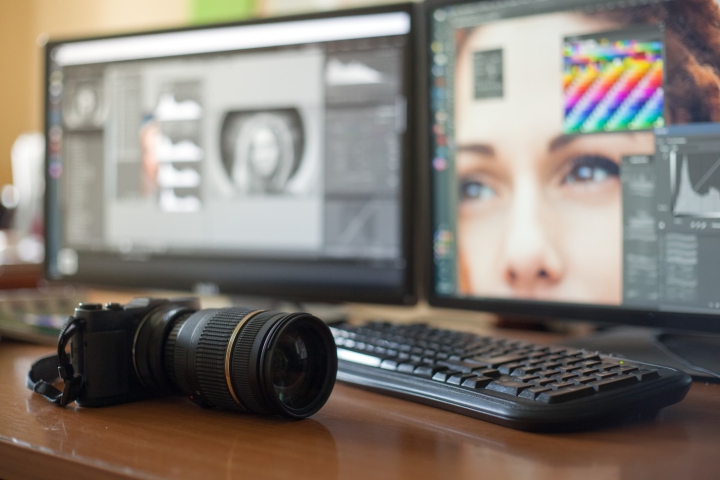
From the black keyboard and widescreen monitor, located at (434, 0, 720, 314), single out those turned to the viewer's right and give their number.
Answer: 0

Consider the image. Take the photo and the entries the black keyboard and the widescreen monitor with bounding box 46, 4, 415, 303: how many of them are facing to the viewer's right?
0

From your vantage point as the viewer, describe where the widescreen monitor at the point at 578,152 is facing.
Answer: facing the viewer and to the left of the viewer

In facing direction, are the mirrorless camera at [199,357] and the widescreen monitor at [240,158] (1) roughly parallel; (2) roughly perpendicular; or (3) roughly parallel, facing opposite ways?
roughly perpendicular

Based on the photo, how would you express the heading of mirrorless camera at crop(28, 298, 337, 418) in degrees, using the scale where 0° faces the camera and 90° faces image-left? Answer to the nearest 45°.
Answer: approximately 315°

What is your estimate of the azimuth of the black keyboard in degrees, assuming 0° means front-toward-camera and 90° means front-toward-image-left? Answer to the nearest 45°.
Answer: approximately 45°
